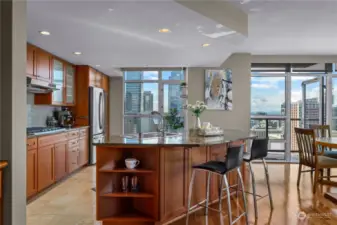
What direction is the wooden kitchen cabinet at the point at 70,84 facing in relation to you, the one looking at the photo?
facing the viewer and to the right of the viewer

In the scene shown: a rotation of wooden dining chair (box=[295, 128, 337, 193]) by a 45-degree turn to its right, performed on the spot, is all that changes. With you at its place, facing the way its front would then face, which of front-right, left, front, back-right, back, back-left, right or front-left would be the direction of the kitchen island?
back-right

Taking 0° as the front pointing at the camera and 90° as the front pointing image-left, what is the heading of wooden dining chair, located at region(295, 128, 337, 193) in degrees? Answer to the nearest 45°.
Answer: approximately 225°

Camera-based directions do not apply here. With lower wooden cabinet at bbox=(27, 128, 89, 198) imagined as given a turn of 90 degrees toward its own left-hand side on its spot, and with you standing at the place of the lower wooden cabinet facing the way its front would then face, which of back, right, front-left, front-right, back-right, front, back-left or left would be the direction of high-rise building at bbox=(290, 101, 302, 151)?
front-right

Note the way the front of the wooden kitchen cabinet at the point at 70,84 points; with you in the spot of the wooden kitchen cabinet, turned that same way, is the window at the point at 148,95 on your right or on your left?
on your left

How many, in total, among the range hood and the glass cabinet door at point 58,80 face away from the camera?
0

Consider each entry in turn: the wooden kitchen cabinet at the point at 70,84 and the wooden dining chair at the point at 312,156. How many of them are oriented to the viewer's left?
0

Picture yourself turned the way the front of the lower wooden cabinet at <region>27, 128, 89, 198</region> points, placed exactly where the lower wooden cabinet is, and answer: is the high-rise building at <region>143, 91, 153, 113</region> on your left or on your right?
on your left

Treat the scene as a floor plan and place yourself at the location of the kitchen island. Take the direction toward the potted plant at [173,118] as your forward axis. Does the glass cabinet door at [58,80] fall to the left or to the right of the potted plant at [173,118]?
left

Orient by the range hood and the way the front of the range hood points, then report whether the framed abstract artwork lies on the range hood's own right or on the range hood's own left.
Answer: on the range hood's own left

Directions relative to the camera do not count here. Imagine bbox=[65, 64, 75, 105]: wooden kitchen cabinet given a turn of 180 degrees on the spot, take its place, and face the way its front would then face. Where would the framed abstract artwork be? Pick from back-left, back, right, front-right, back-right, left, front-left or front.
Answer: back-right

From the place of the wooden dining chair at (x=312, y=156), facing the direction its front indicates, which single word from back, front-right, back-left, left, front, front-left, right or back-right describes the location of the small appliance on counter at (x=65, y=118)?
back-left

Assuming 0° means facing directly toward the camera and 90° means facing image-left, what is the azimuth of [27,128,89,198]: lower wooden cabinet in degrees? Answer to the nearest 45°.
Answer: approximately 315°
